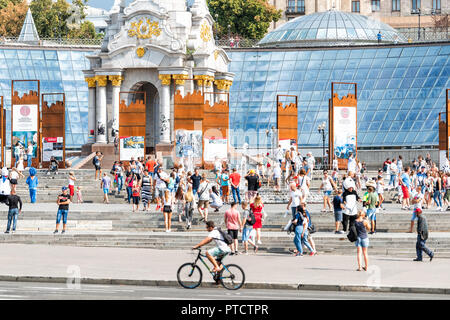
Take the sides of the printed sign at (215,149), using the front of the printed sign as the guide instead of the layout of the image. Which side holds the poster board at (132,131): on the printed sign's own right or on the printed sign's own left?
on the printed sign's own right

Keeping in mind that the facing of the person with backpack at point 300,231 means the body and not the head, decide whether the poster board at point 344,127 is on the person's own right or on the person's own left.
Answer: on the person's own right

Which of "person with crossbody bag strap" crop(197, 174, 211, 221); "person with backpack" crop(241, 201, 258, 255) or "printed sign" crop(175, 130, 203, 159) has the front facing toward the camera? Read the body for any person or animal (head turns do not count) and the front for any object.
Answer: the printed sign

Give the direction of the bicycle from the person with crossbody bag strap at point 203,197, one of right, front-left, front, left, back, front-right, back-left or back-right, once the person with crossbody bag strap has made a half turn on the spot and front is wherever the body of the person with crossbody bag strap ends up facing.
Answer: front

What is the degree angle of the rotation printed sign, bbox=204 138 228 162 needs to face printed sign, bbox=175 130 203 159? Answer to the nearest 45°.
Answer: approximately 135° to its right

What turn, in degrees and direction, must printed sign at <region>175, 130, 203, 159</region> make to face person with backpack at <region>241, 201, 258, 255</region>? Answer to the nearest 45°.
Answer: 0° — it already faces them

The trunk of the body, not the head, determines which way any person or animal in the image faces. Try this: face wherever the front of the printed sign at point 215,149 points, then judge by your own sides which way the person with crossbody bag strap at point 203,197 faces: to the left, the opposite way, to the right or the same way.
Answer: the opposite way

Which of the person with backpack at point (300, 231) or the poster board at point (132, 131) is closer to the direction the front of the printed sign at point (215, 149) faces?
the person with backpack

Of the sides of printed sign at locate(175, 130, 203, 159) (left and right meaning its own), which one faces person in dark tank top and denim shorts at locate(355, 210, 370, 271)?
front

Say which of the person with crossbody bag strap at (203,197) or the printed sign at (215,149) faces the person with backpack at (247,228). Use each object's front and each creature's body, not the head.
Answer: the printed sign

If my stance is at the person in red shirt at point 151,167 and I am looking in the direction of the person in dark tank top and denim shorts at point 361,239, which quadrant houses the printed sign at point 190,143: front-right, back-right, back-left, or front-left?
back-left

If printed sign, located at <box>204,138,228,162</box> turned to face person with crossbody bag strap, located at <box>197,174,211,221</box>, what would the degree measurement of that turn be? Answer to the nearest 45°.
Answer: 0° — it already faces them

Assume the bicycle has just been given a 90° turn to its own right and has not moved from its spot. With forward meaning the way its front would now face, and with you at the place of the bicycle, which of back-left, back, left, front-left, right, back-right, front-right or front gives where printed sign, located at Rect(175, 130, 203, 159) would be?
front

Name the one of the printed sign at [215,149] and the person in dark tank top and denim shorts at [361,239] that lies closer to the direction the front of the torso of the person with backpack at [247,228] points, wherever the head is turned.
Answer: the printed sign

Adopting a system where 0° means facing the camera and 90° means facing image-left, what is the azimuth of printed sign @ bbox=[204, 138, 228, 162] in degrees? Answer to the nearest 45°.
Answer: approximately 0°

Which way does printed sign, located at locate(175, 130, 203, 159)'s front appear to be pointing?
toward the camera

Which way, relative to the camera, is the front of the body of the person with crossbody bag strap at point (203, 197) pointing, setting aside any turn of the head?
away from the camera
